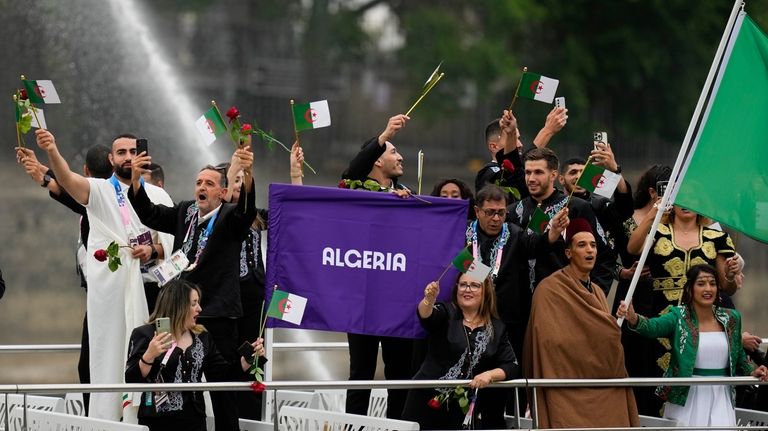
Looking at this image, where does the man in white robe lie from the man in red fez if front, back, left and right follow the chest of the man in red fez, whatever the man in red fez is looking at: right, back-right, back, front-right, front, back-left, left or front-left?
back-right

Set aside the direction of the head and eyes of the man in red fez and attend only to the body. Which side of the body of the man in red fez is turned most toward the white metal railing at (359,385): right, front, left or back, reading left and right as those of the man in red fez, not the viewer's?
right

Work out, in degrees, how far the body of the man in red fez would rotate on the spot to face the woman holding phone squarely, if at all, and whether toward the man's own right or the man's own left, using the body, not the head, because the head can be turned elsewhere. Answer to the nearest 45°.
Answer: approximately 135° to the man's own right

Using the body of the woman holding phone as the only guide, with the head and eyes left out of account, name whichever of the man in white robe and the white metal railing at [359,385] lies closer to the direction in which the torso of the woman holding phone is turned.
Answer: the white metal railing

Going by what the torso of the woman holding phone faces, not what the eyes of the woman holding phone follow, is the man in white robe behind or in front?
behind

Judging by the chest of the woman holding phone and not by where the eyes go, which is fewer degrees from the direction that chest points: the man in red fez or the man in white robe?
the man in red fez

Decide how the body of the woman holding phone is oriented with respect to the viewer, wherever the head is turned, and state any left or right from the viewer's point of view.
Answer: facing the viewer and to the right of the viewer

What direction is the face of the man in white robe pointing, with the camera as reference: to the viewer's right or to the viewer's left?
to the viewer's right

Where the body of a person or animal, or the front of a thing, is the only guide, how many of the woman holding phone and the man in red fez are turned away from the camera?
0
